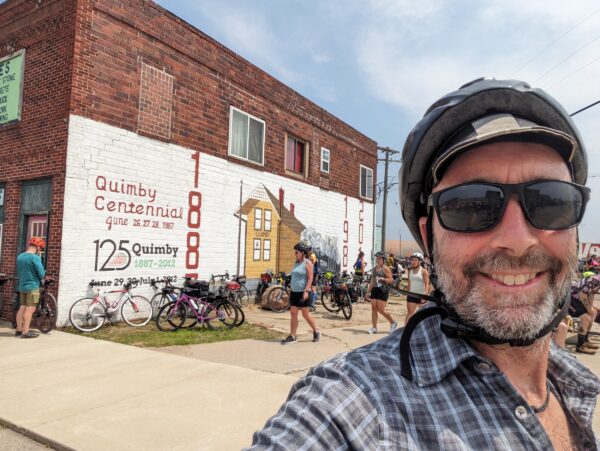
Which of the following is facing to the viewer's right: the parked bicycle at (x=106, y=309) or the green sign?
the parked bicycle

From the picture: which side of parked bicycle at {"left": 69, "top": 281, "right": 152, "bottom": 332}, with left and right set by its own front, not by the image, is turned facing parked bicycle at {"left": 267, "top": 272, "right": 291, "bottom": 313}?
front

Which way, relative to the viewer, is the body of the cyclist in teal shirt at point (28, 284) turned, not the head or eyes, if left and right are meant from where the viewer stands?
facing away from the viewer and to the right of the viewer

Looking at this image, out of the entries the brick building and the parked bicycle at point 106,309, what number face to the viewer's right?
1

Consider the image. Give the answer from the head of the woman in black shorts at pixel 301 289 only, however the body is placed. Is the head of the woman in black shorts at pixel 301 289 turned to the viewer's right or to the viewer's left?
to the viewer's left

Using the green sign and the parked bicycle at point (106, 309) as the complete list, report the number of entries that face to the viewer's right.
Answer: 1

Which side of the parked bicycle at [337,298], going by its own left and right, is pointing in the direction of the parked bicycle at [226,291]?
right

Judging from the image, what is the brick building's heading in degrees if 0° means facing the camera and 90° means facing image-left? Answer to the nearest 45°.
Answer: approximately 45°

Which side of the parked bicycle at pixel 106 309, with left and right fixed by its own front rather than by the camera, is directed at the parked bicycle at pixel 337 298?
front

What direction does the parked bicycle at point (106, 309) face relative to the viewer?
to the viewer's right

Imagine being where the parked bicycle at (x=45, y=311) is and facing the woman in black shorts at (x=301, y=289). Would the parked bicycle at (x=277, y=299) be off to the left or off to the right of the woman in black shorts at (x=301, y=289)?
left
